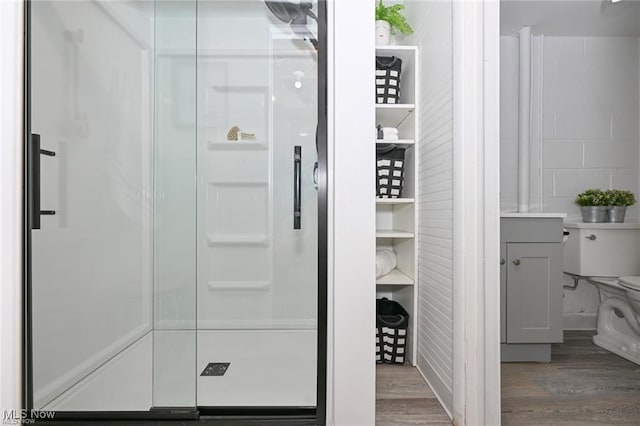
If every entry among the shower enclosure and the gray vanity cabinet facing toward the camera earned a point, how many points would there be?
2

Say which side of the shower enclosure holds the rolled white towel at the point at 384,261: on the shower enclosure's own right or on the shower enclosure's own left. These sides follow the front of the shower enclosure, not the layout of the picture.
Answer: on the shower enclosure's own left

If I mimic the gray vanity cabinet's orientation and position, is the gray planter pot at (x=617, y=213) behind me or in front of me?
behind

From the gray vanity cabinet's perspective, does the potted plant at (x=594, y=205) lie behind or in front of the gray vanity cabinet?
behind

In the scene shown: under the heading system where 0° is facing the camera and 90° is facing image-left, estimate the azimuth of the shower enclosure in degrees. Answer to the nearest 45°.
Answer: approximately 0°

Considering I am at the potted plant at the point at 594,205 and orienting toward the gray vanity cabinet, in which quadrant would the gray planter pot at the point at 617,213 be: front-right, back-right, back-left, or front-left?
back-left

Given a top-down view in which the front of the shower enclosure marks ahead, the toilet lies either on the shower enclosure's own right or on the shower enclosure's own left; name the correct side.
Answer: on the shower enclosure's own left

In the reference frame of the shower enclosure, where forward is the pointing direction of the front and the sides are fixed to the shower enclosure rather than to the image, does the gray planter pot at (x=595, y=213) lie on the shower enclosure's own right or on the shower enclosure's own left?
on the shower enclosure's own left

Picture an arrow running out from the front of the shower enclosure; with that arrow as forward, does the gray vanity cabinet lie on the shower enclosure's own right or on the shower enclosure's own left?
on the shower enclosure's own left

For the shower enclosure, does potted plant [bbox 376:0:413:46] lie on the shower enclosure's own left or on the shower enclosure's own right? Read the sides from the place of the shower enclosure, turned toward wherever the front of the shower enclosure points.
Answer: on the shower enclosure's own left

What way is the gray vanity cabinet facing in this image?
toward the camera

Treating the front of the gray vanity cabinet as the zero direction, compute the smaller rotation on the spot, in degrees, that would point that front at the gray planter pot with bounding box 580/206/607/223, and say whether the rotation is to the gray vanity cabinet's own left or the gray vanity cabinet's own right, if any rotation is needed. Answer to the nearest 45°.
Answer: approximately 135° to the gray vanity cabinet's own left
